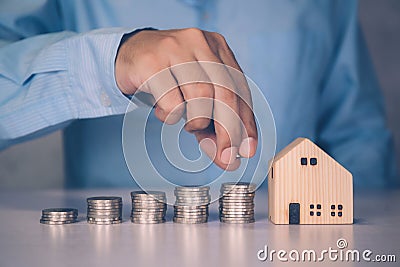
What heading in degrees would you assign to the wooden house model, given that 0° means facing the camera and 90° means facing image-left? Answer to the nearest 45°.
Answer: approximately 0°
